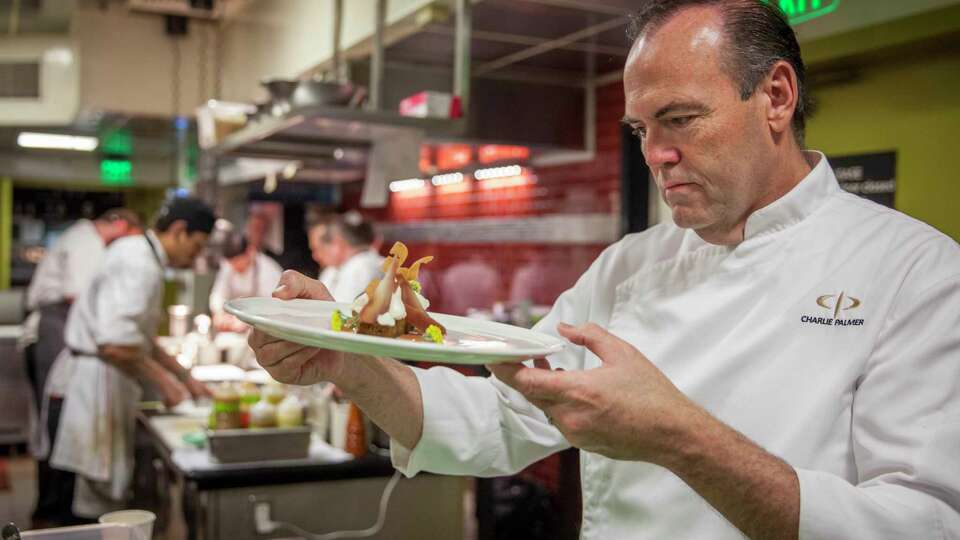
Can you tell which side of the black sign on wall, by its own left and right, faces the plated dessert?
front

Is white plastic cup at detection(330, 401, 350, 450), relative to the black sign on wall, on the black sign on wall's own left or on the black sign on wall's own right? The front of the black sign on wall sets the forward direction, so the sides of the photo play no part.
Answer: on the black sign on wall's own right

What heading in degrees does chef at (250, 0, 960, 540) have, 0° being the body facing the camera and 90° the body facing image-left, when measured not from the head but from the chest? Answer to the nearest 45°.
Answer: approximately 45°

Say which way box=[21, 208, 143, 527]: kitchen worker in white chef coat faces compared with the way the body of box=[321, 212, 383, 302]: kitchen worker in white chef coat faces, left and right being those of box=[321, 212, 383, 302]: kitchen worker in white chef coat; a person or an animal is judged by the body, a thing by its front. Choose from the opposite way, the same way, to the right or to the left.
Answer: the opposite way

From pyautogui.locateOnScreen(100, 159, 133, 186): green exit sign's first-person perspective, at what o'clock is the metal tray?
The metal tray is roughly at 12 o'clock from the green exit sign.

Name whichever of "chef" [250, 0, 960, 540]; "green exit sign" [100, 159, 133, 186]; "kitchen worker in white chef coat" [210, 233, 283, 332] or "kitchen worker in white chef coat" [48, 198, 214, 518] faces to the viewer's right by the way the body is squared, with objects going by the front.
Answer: "kitchen worker in white chef coat" [48, 198, 214, 518]

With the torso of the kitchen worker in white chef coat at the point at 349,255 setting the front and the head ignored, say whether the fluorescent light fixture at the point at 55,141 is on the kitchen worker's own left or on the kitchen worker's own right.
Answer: on the kitchen worker's own right

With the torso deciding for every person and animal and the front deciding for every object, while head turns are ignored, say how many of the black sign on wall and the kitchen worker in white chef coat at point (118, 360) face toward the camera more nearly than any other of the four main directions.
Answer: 1

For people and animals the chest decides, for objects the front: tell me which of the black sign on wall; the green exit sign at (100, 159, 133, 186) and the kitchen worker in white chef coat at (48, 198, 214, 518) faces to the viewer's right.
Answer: the kitchen worker in white chef coat

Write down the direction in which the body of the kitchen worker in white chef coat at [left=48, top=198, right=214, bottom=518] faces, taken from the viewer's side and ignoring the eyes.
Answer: to the viewer's right

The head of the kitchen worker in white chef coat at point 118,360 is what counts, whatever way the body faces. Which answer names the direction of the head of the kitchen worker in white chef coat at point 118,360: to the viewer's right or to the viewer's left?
to the viewer's right

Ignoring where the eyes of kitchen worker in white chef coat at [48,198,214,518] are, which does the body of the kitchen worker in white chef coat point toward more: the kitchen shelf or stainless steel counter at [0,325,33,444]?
the kitchen shelf
